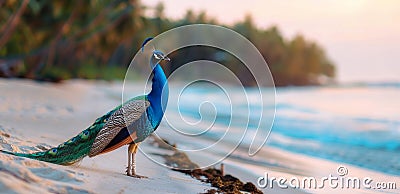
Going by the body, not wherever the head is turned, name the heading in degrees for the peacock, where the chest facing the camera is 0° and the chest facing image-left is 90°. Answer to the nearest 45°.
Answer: approximately 270°
